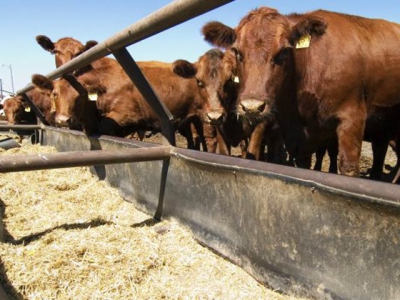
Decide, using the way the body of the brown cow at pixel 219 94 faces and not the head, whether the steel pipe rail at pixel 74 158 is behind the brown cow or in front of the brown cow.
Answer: in front

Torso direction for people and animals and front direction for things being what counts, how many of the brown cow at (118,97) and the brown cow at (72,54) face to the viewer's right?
0

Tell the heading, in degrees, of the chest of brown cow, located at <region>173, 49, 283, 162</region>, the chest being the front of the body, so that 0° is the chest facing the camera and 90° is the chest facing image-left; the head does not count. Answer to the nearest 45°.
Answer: approximately 0°

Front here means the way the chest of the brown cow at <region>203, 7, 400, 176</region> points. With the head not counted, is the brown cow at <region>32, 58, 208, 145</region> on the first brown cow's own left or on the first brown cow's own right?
on the first brown cow's own right

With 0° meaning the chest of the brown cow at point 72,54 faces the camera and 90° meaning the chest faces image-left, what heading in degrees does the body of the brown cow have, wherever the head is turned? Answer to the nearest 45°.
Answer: approximately 45°

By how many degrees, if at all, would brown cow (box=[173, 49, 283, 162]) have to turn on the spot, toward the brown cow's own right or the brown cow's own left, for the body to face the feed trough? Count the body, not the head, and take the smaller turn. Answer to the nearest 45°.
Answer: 0° — it already faces it

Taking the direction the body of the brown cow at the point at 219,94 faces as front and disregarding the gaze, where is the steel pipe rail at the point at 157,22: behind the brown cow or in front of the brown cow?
in front

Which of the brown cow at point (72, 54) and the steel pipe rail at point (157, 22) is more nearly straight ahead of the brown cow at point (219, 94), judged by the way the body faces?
the steel pipe rail

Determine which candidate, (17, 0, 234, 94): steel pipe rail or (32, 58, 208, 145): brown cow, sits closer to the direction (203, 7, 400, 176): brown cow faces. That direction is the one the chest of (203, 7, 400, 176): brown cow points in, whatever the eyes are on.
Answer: the steel pipe rail

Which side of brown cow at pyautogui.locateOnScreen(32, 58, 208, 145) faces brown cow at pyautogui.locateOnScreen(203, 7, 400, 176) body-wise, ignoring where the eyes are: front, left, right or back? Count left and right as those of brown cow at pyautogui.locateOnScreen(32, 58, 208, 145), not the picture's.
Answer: left

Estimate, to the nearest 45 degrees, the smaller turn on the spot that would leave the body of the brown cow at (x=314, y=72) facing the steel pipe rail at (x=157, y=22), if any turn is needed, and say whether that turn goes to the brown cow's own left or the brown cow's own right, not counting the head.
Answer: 0° — it already faces it

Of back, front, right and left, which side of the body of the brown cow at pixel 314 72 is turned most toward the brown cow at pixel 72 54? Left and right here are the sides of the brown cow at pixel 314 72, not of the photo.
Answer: right
